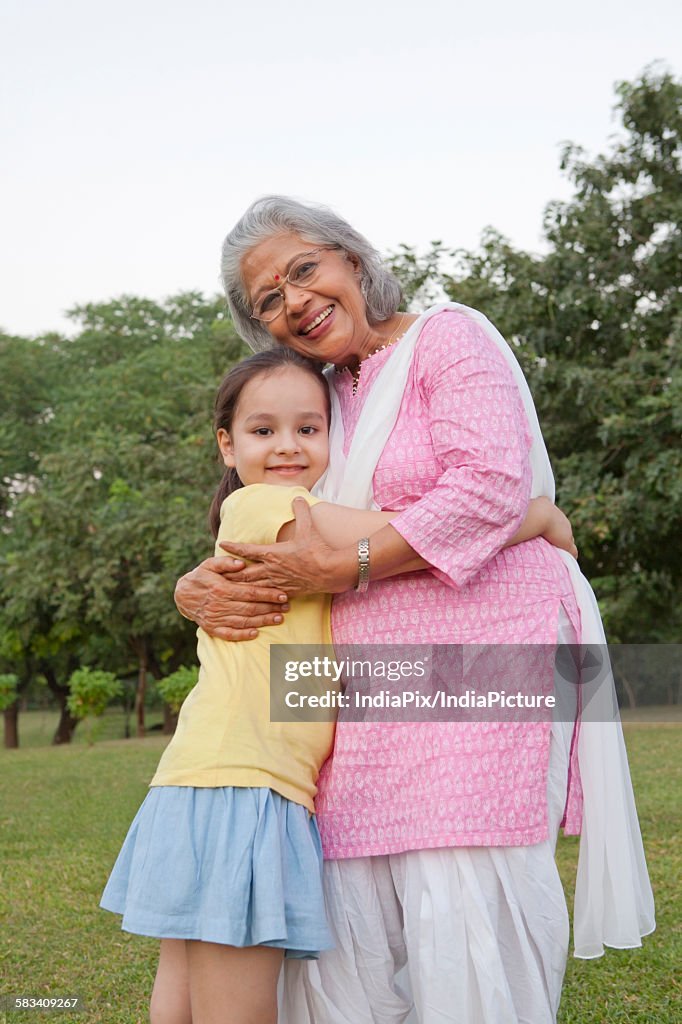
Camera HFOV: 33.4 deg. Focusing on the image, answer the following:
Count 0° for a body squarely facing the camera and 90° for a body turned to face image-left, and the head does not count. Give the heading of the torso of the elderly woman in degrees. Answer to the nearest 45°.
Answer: approximately 45°

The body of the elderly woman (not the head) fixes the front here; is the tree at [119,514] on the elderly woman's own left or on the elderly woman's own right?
on the elderly woman's own right

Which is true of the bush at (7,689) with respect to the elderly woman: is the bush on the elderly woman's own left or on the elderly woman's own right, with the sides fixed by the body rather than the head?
on the elderly woman's own right

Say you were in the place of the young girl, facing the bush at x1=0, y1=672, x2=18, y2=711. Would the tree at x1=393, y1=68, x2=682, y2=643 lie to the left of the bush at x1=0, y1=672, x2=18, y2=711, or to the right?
right

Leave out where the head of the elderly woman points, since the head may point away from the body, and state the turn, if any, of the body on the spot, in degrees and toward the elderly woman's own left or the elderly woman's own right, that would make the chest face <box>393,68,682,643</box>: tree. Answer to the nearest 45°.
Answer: approximately 135° to the elderly woman's own right

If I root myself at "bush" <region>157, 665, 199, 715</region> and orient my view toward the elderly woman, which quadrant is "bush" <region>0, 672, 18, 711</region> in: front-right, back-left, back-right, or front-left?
back-right
